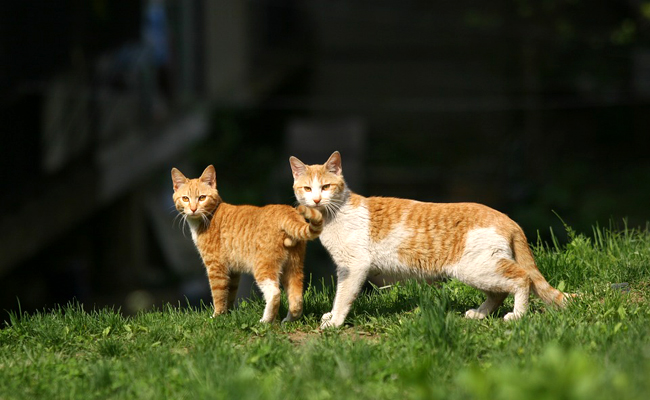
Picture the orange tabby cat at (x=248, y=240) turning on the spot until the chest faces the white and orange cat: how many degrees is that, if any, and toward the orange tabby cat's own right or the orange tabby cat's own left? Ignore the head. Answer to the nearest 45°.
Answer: approximately 135° to the orange tabby cat's own right

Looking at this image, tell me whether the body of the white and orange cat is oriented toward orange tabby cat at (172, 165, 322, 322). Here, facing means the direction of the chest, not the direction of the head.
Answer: yes

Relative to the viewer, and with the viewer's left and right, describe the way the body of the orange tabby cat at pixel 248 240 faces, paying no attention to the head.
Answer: facing away from the viewer and to the left of the viewer

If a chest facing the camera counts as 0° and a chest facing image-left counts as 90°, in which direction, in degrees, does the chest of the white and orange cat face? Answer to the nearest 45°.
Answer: approximately 90°
